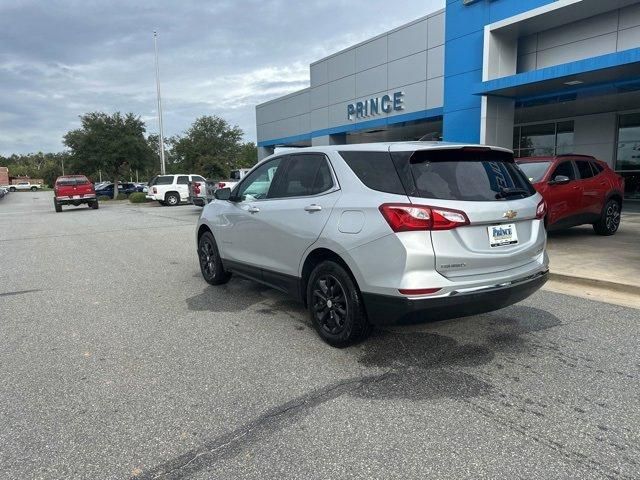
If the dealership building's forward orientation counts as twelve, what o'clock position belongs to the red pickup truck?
The red pickup truck is roughly at 2 o'clock from the dealership building.

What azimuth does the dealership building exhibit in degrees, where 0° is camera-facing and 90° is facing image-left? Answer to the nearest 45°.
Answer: approximately 45°

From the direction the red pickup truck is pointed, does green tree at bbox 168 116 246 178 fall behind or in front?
in front

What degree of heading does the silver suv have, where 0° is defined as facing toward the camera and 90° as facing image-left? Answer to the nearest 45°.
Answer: approximately 135°

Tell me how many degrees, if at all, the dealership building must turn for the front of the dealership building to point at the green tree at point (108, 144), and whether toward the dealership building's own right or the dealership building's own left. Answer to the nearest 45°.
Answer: approximately 90° to the dealership building's own right

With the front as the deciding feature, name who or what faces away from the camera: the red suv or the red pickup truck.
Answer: the red pickup truck

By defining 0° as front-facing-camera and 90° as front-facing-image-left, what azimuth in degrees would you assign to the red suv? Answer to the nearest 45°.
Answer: approximately 45°

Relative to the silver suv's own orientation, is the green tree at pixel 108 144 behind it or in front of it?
in front

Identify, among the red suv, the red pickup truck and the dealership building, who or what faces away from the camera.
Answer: the red pickup truck

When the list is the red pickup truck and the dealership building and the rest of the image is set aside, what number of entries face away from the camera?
1

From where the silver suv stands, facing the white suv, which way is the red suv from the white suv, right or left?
right

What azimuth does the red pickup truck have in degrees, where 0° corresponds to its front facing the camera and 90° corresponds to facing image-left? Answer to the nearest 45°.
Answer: approximately 180°

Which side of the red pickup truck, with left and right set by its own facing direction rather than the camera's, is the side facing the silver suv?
back

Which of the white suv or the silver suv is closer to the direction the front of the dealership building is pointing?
the silver suv

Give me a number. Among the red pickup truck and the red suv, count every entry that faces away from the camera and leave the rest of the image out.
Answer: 1
